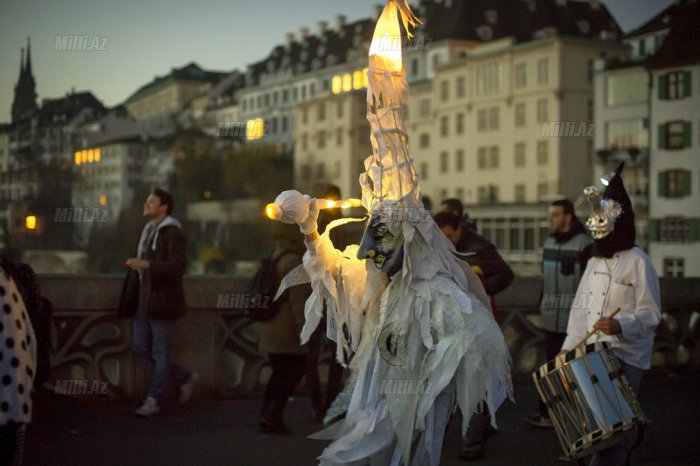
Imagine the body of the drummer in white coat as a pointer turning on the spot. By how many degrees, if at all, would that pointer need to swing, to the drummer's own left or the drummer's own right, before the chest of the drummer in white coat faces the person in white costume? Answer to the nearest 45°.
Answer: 0° — they already face them

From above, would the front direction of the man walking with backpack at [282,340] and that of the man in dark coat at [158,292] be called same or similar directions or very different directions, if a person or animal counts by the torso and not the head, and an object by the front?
very different directions

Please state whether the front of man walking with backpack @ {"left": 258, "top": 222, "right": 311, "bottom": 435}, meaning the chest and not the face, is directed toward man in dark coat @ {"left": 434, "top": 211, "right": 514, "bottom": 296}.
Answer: yes

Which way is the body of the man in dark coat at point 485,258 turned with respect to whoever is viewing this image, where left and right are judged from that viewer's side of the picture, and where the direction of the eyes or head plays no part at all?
facing to the left of the viewer

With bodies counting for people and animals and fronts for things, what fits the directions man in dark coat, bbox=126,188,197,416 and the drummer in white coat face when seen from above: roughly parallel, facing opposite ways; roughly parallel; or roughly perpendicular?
roughly parallel

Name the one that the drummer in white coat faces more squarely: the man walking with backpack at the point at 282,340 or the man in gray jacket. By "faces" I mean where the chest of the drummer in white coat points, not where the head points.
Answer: the man walking with backpack

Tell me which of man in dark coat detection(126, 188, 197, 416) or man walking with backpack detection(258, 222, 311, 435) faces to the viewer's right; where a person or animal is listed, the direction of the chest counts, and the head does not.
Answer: the man walking with backpack

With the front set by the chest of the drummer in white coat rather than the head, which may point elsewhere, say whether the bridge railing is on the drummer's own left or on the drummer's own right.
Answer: on the drummer's own right

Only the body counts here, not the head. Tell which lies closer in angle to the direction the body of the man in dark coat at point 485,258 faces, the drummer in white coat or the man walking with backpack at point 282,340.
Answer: the man walking with backpack

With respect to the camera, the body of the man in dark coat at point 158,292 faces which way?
to the viewer's left

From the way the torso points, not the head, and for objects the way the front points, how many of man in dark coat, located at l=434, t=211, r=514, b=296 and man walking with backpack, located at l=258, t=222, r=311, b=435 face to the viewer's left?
1

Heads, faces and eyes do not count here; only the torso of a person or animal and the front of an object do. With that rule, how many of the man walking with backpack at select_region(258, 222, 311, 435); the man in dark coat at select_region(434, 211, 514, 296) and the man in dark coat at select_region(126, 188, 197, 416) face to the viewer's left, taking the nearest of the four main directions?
2

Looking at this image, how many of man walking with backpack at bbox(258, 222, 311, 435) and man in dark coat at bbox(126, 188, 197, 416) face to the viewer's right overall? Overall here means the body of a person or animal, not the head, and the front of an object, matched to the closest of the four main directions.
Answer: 1

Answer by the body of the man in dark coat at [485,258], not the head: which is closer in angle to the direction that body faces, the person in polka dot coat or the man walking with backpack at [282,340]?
the man walking with backpack
